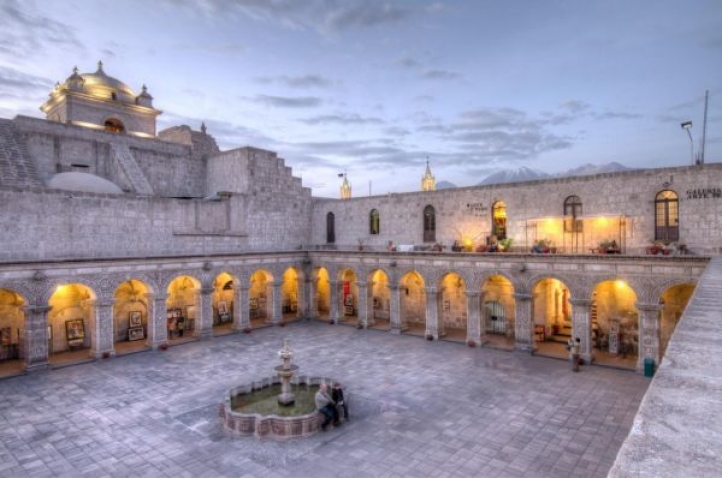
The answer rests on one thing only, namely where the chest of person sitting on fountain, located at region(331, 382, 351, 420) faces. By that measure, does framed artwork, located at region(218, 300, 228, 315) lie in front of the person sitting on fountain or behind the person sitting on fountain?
behind

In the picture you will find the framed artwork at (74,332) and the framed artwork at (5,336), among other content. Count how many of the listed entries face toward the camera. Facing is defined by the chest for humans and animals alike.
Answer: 2

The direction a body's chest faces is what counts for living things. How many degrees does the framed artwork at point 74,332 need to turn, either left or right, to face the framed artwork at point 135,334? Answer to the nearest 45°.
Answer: approximately 90° to its left

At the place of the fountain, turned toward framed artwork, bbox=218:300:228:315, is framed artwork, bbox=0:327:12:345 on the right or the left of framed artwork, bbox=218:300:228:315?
left

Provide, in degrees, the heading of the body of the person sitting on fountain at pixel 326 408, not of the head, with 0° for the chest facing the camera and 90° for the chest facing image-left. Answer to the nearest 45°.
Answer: approximately 315°

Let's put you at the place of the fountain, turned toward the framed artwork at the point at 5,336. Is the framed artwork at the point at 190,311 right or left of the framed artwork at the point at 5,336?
right

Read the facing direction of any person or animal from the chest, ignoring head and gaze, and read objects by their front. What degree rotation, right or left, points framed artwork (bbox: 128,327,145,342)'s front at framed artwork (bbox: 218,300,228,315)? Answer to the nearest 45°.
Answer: approximately 90° to its left

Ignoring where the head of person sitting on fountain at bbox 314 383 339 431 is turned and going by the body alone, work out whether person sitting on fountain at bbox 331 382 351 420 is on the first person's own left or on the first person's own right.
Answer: on the first person's own left

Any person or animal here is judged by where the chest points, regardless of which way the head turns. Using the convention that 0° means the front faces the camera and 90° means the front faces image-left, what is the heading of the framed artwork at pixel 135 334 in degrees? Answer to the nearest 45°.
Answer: approximately 315°

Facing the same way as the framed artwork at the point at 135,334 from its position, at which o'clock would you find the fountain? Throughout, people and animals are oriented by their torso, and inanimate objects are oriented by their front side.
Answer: The fountain is roughly at 1 o'clock from the framed artwork.

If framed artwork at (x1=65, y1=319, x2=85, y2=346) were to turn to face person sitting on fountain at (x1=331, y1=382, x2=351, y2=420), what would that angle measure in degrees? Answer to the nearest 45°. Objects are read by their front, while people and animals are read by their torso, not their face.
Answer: approximately 45° to its left

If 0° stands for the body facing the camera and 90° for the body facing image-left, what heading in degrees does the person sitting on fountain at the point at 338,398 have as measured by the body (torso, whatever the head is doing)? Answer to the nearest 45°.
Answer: approximately 315°
